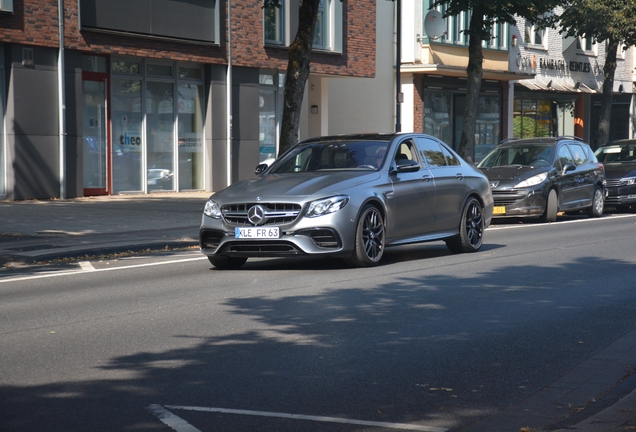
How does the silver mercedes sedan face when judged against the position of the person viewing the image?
facing the viewer and to the left of the viewer

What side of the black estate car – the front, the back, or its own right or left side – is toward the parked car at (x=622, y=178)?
back

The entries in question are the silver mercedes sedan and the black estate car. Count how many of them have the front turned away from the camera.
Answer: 0

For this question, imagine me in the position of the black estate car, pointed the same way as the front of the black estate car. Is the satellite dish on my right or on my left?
on my right

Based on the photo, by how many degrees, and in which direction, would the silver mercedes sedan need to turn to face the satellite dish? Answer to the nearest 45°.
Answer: approximately 135° to its right

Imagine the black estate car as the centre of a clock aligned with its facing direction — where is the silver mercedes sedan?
The silver mercedes sedan is roughly at 11 o'clock from the black estate car.

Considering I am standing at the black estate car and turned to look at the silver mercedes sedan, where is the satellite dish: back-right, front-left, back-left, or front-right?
back-right

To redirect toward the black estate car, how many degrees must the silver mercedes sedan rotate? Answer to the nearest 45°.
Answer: approximately 180°

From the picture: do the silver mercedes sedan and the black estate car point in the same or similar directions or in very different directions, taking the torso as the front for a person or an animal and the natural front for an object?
same or similar directions

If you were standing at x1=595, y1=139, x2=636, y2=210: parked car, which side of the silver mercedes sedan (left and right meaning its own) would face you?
back
